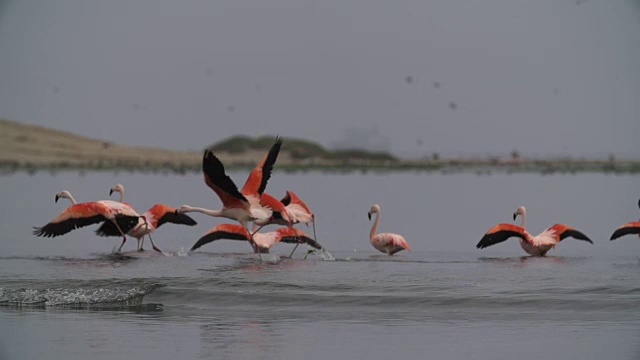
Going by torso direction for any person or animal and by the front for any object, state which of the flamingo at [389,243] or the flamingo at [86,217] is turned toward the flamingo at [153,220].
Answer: the flamingo at [389,243]

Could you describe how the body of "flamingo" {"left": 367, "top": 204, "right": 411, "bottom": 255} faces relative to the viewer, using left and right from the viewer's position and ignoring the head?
facing to the left of the viewer

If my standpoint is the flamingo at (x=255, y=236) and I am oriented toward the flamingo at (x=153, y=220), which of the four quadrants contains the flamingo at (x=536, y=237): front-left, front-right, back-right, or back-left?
back-right

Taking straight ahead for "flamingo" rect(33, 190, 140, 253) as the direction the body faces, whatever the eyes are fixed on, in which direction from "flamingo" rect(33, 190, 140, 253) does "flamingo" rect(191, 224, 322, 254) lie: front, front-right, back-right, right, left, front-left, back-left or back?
back-right

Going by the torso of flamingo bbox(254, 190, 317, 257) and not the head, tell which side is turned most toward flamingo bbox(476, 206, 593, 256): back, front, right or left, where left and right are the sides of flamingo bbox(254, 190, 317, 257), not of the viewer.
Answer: back

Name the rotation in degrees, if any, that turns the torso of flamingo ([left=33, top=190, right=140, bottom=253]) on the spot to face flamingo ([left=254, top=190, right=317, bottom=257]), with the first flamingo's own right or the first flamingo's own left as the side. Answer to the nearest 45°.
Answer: approximately 135° to the first flamingo's own right

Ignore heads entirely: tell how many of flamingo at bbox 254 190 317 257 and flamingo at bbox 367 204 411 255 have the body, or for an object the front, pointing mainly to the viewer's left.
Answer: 2

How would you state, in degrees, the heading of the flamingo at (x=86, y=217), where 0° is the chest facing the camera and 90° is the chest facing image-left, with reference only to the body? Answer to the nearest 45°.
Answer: approximately 135°

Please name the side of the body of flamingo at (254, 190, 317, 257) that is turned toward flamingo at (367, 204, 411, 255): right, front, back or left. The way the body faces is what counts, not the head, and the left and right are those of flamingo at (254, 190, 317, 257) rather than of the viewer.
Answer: back

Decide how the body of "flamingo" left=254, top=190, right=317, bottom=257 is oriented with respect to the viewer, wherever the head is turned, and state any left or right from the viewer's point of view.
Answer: facing to the left of the viewer
